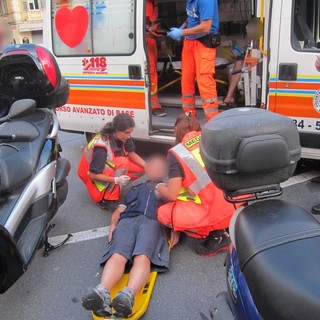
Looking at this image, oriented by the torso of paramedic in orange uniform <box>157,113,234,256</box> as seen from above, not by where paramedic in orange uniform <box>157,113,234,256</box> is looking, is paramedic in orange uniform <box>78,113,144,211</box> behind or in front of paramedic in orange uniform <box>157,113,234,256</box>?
in front

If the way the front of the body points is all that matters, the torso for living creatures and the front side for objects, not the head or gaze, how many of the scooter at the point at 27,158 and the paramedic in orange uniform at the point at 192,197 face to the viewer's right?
0

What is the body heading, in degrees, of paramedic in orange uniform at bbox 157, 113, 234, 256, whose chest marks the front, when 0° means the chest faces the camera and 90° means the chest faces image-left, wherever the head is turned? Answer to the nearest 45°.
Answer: approximately 135°

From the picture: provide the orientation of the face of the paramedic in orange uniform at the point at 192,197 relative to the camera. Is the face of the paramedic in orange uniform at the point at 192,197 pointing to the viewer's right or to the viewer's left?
to the viewer's left

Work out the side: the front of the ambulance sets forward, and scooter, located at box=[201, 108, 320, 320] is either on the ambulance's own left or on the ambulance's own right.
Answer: on the ambulance's own right

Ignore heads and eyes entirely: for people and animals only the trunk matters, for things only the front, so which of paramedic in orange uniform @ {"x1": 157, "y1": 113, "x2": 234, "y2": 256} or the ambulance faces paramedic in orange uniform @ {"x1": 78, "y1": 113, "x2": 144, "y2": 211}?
paramedic in orange uniform @ {"x1": 157, "y1": 113, "x2": 234, "y2": 256}

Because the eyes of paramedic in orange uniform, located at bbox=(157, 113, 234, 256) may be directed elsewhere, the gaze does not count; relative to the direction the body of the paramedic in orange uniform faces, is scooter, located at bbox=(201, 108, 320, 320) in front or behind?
behind

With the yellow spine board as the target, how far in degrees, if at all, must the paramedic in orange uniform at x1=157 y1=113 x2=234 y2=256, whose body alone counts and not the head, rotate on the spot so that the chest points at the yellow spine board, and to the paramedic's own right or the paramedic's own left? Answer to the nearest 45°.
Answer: approximately 90° to the paramedic's own left

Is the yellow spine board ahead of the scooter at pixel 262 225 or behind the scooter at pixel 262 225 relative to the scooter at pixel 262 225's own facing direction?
behind
